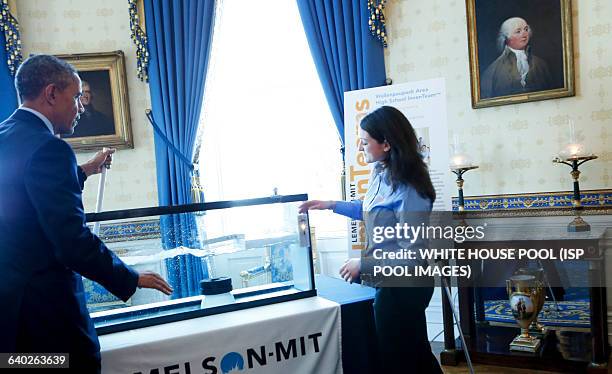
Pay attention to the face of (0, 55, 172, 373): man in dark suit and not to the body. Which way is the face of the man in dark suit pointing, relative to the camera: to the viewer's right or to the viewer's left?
to the viewer's right

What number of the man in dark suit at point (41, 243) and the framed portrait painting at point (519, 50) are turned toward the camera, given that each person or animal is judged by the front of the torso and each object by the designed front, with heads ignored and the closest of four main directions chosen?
1

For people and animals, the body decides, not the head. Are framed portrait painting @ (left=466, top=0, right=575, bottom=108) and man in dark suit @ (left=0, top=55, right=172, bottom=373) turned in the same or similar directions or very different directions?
very different directions

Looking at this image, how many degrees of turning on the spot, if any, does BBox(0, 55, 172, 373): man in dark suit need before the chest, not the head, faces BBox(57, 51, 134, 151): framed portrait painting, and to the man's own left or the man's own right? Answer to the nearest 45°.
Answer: approximately 45° to the man's own left

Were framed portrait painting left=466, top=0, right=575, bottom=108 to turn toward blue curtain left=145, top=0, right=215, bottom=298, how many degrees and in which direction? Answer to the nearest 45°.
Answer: approximately 90° to its right

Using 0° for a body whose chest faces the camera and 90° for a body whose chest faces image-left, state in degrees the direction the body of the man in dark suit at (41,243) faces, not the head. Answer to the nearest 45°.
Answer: approximately 225°

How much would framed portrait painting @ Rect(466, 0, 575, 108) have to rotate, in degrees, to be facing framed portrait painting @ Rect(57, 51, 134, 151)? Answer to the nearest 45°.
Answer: approximately 90° to its right

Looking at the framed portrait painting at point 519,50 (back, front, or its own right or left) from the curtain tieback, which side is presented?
right

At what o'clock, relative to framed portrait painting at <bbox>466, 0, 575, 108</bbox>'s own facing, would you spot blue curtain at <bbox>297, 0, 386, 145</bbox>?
The blue curtain is roughly at 3 o'clock from the framed portrait painting.

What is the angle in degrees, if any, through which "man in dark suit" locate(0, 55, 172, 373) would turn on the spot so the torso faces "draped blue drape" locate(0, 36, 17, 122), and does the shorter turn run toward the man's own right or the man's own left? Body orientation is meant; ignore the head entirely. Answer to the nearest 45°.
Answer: approximately 45° to the man's own left

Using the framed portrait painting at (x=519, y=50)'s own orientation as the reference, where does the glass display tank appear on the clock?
The glass display tank is roughly at 1 o'clock from the framed portrait painting.
